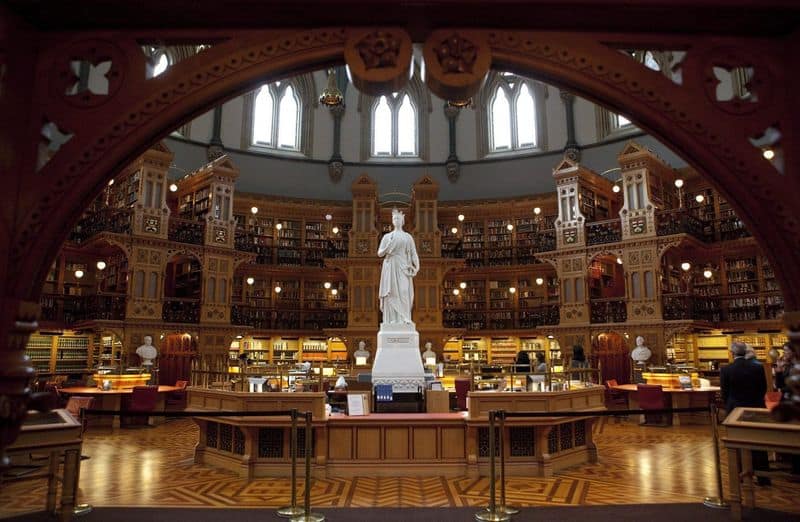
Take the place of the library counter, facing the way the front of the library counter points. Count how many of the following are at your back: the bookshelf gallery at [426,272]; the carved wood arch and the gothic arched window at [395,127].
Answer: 2

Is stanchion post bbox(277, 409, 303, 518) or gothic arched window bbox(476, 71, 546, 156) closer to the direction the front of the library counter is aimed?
the stanchion post

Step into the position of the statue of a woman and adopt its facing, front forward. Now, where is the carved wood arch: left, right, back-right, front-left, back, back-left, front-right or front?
front

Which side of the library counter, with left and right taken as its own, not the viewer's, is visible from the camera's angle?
front

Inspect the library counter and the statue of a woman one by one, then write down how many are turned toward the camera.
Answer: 2

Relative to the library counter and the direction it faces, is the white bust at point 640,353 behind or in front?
behind

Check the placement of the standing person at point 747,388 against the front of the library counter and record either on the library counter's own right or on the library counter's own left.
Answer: on the library counter's own left

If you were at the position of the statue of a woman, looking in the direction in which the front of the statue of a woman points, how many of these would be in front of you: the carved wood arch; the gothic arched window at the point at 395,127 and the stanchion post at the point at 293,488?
2

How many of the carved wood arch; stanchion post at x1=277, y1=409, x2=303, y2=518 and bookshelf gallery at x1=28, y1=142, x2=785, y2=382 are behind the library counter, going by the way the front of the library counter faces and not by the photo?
1

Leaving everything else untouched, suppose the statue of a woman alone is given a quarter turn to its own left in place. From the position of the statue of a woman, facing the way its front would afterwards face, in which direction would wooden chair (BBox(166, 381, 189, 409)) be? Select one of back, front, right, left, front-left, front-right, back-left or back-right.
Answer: back-left

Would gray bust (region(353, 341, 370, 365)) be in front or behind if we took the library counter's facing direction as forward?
behind

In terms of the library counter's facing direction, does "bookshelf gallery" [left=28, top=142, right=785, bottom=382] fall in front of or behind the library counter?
behind

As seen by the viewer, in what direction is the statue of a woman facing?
toward the camera
